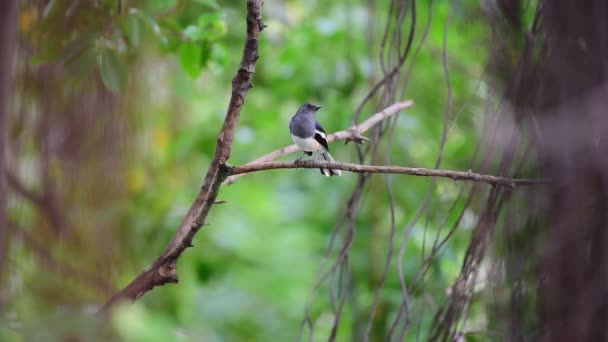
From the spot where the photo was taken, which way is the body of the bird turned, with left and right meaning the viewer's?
facing the viewer and to the left of the viewer
